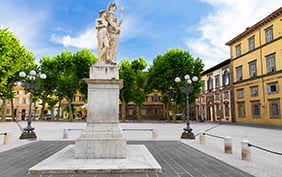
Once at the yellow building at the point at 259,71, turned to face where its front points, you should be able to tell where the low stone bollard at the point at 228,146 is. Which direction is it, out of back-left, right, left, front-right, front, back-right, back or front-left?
front-left

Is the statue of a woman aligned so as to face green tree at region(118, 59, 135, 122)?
no

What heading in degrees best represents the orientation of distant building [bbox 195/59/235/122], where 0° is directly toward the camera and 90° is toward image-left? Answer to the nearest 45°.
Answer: approximately 45°

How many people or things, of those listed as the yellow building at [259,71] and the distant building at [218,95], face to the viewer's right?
0

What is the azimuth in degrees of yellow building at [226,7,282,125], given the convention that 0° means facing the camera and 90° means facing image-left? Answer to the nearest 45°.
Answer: approximately 45°

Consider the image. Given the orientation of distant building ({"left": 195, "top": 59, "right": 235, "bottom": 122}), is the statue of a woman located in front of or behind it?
in front

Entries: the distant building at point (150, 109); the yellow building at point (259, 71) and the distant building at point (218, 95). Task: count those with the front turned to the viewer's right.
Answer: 0

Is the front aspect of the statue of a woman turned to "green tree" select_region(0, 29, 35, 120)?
no

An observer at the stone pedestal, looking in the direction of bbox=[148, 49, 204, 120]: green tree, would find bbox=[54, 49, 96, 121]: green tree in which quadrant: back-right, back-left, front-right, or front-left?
front-left

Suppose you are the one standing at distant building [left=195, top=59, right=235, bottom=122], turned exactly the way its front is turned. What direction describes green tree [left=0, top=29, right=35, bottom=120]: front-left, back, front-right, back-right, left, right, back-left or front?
front

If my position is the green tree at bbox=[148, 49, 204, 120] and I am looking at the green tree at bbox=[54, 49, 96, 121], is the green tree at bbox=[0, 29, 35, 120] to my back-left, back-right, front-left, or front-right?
front-left

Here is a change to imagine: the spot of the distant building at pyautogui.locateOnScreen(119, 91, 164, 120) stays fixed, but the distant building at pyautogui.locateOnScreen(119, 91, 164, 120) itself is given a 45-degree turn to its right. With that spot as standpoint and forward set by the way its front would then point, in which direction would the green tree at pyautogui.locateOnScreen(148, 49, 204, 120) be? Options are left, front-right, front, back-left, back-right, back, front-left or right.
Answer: front-left

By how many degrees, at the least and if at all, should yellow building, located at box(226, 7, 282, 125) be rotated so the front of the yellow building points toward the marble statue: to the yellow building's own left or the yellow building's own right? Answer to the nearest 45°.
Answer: approximately 45° to the yellow building's own left

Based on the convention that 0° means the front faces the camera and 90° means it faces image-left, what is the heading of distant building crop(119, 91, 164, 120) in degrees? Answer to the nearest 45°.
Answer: approximately 0°
